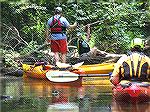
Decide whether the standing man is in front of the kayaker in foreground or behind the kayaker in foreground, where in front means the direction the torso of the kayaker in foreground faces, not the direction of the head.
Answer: in front

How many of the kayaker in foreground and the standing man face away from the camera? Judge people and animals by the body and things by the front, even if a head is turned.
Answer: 2

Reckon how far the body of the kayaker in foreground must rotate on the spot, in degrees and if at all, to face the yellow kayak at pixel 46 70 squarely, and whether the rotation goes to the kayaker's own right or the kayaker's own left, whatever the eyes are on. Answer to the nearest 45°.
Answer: approximately 45° to the kayaker's own left

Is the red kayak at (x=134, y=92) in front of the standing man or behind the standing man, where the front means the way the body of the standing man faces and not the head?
behind

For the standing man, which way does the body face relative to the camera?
away from the camera

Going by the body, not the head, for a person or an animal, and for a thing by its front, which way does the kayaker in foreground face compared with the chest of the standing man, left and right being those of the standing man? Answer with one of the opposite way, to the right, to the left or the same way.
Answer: the same way

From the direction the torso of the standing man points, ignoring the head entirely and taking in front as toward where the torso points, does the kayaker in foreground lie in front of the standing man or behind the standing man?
behind

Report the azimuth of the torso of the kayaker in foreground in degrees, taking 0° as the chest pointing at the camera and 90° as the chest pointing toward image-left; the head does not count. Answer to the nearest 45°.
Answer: approximately 180°
